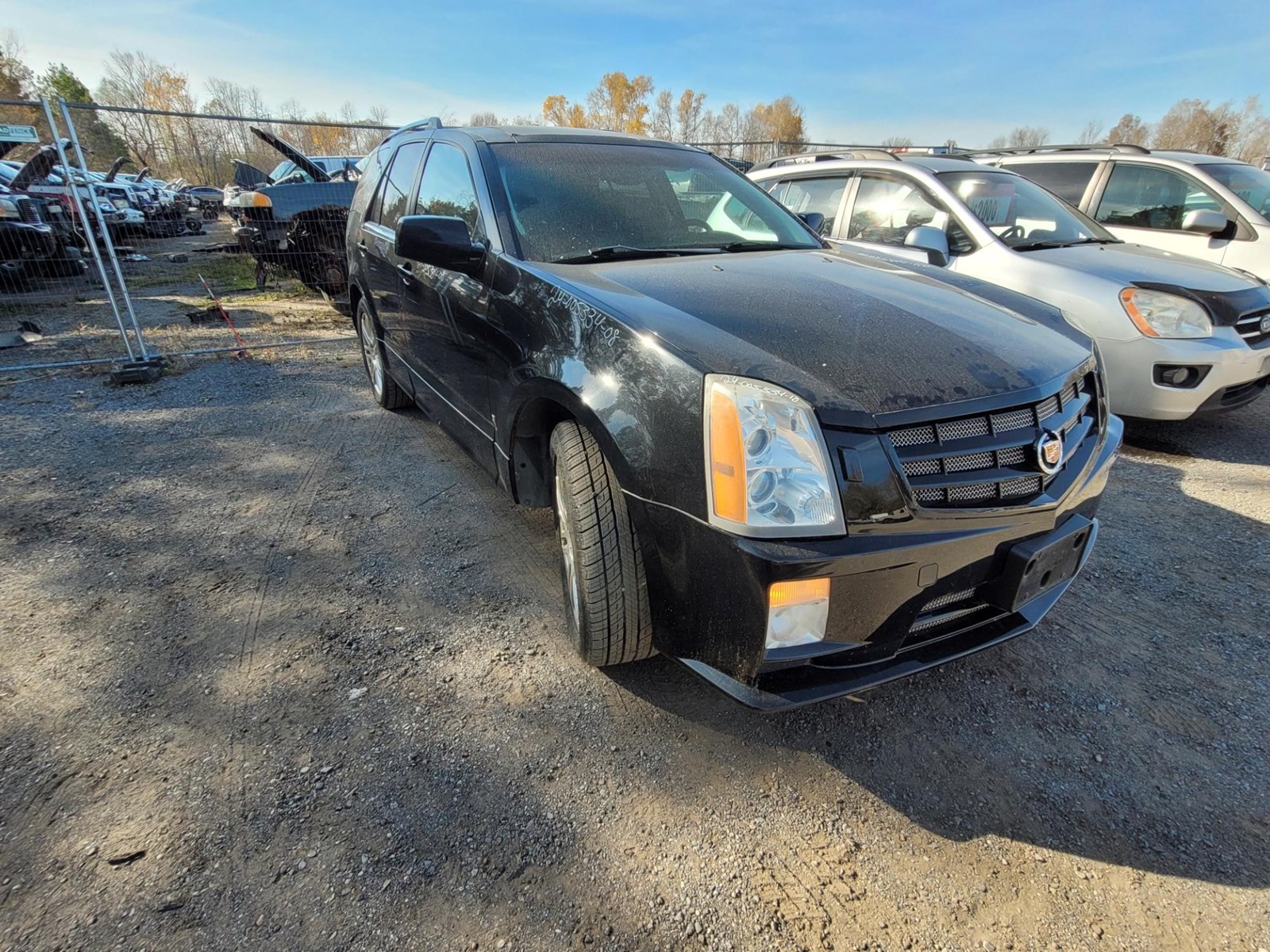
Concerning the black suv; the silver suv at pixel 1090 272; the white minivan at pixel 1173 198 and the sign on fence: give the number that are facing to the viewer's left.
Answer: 0

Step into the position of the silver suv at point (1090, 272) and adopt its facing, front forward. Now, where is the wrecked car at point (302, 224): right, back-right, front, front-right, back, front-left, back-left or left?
back-right

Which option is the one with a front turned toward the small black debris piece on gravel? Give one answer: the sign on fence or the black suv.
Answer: the sign on fence

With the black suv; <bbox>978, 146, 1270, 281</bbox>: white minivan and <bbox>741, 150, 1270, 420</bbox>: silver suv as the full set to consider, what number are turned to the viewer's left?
0

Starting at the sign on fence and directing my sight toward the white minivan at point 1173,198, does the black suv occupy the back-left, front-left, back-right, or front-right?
front-right

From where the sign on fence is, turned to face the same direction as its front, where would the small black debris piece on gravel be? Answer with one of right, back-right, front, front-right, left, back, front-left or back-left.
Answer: front

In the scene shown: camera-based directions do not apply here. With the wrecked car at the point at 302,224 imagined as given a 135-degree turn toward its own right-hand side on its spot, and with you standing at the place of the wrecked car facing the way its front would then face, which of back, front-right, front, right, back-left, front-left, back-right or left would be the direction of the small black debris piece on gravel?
back

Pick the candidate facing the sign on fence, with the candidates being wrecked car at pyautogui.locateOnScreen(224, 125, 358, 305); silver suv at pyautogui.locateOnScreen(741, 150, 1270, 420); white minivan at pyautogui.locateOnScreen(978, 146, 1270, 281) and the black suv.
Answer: the wrecked car

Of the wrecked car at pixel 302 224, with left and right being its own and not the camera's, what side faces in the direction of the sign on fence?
front

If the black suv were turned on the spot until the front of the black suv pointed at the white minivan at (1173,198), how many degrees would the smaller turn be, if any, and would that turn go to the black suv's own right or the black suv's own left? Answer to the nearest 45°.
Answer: approximately 90° to the black suv's own left

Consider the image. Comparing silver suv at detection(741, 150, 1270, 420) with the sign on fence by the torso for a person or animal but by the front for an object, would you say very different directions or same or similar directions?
same or similar directions

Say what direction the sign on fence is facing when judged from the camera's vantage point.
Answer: facing the viewer

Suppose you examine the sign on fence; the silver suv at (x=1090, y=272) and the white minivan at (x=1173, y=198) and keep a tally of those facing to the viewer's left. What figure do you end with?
0

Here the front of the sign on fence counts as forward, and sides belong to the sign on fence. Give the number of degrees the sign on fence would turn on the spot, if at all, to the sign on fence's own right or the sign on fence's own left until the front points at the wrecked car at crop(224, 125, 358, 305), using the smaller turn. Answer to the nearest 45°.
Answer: approximately 135° to the sign on fence's own left

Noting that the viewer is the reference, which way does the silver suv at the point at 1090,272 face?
facing the viewer and to the right of the viewer

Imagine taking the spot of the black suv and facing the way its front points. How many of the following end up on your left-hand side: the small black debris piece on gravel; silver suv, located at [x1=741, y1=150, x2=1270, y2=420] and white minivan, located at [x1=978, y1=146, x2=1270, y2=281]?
2
